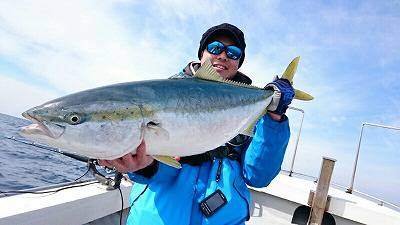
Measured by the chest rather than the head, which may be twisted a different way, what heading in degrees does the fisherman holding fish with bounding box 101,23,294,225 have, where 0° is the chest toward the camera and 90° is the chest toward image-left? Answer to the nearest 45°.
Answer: approximately 0°

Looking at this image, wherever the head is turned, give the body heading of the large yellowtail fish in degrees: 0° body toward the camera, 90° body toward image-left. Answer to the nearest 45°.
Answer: approximately 90°
